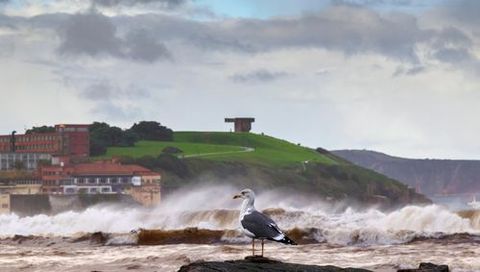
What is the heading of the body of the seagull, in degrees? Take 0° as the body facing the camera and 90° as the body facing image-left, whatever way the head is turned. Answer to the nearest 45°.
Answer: approximately 90°
